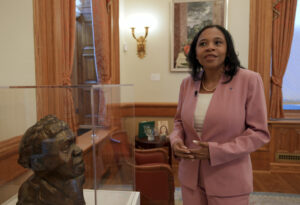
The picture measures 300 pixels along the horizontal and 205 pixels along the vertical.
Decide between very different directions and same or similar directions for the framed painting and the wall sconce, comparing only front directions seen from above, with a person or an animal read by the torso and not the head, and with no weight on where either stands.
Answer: same or similar directions

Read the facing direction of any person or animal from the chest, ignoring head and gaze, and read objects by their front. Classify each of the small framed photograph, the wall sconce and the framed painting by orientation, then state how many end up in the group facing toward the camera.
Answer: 3

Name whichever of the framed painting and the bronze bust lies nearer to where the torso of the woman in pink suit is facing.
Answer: the bronze bust

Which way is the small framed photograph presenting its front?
toward the camera

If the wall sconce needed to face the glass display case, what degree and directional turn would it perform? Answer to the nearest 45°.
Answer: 0° — it already faces it

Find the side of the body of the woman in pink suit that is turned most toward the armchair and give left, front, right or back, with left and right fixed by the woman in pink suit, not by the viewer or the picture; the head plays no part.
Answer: right

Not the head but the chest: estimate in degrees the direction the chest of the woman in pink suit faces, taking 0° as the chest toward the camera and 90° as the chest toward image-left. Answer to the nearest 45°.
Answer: approximately 45°

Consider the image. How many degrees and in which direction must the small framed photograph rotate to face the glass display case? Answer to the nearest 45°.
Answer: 0° — it already faces it

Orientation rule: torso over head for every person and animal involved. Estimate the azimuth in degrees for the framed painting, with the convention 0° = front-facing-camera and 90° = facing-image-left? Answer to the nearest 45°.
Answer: approximately 0°

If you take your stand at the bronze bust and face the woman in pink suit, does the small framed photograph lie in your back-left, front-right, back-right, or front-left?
front-left
